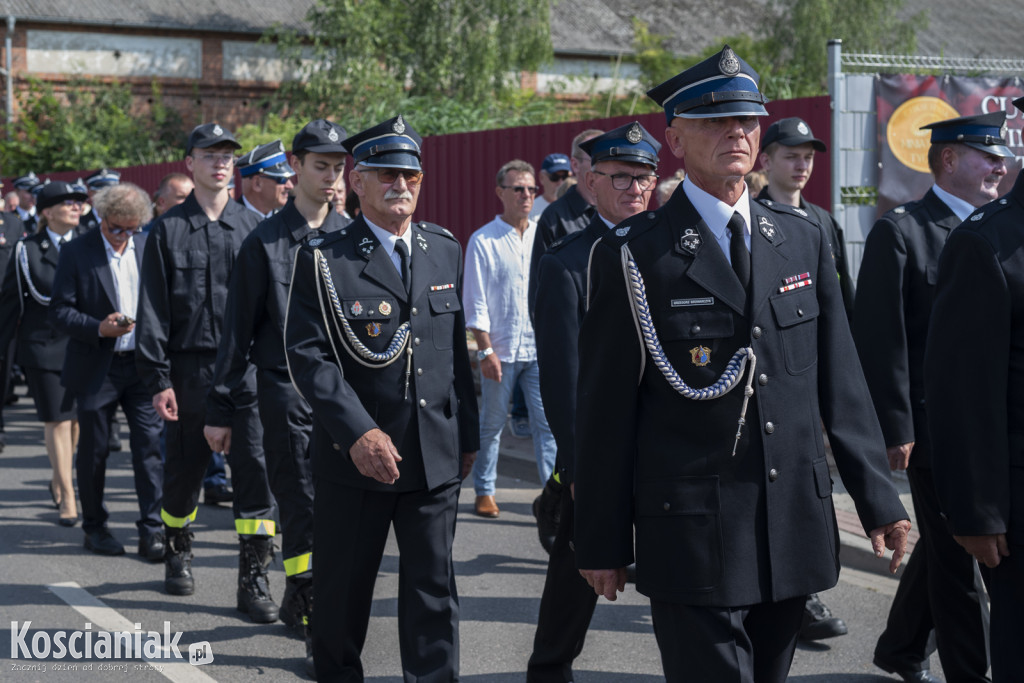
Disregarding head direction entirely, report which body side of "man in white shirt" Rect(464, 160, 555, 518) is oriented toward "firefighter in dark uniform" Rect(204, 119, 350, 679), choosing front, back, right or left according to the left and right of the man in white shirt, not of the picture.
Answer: right

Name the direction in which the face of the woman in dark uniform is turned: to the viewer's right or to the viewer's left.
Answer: to the viewer's right

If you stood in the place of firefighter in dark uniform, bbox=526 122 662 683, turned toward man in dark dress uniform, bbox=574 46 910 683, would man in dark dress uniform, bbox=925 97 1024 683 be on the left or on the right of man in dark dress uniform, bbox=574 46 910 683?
left

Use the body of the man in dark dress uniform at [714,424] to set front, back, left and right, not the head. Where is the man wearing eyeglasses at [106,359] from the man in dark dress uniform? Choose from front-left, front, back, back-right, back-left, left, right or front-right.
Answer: back

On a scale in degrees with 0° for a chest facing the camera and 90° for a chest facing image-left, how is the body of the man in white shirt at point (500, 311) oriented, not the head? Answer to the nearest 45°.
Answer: approximately 315°

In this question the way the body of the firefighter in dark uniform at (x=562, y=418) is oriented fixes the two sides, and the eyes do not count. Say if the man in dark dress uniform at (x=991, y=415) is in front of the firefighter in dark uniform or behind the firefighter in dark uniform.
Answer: in front

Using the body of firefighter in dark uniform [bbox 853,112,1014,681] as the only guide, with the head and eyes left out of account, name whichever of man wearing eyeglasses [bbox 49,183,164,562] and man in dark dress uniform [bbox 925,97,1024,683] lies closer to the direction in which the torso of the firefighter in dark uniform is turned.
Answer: the man in dark dress uniform

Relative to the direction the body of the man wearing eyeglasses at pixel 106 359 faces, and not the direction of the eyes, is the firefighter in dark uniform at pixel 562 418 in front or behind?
in front

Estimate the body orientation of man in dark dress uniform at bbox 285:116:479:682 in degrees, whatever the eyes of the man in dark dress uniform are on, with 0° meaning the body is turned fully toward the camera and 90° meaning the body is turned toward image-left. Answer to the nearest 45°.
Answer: approximately 315°

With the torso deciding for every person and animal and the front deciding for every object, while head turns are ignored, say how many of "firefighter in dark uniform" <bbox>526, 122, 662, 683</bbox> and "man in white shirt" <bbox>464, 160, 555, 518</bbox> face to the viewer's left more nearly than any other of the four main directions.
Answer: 0

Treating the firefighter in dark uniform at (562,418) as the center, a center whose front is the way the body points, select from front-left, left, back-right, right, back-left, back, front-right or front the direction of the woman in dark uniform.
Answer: back

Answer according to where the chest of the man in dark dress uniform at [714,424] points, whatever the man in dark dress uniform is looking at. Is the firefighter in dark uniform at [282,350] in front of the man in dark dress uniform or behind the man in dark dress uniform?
behind
